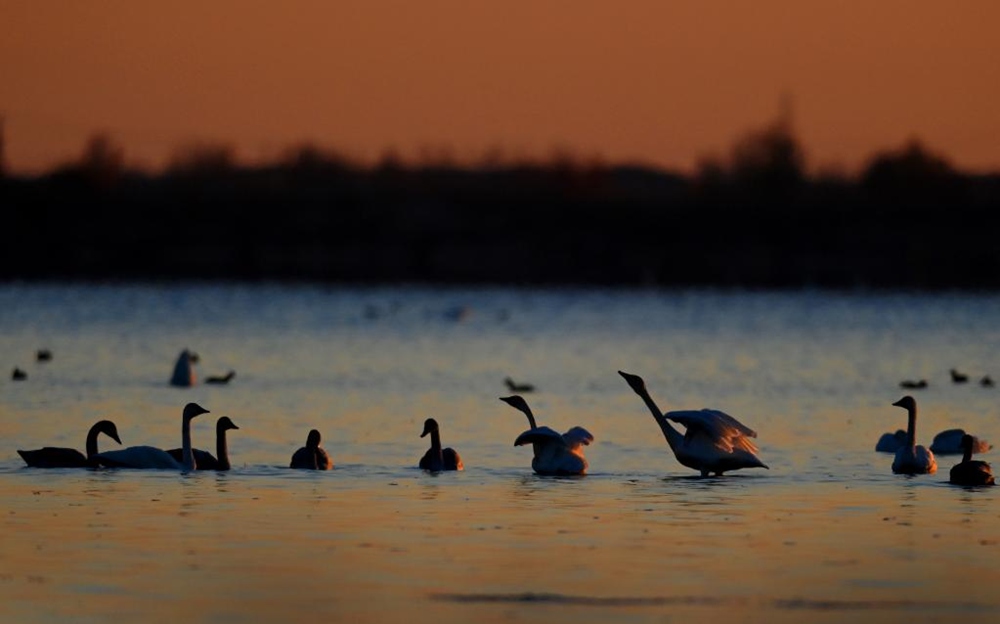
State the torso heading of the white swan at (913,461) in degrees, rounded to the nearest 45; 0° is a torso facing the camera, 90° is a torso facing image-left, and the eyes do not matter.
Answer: approximately 45°

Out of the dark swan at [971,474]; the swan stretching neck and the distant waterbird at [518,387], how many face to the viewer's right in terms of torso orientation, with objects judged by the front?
0

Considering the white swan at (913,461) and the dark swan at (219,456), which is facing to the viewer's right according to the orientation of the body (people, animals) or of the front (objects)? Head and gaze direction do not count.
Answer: the dark swan at (219,456)

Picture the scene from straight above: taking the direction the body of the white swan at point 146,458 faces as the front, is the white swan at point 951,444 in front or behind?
in front

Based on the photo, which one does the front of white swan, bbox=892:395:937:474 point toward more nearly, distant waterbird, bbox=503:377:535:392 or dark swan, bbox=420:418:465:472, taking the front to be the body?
the dark swan

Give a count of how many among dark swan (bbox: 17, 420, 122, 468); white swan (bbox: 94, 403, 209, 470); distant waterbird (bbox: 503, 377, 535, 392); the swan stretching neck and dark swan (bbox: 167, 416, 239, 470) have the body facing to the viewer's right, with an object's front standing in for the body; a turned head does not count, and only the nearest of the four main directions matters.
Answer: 3

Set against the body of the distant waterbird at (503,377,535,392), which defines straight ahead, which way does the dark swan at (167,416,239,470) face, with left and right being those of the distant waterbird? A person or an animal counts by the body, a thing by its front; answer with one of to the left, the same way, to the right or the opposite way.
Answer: the opposite way

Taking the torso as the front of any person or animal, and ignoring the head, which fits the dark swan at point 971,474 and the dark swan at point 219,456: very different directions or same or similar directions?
very different directions

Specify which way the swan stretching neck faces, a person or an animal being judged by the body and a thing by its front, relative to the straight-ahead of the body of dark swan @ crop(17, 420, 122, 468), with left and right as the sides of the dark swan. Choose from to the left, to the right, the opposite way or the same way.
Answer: the opposite way

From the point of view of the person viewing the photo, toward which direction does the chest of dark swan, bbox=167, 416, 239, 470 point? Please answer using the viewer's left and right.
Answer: facing to the right of the viewer

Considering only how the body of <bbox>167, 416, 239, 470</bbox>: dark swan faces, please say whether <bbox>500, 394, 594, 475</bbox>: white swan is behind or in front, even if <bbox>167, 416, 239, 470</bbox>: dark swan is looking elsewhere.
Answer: in front

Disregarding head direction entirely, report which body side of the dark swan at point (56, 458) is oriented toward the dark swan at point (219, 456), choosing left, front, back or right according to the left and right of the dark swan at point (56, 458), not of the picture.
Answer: front

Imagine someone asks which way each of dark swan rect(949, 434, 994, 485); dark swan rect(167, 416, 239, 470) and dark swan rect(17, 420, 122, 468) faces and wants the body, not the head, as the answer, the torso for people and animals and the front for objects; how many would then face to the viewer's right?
2

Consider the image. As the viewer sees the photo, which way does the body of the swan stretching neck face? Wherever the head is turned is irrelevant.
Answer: to the viewer's left

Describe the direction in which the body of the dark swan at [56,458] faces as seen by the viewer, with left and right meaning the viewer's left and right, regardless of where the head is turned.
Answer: facing to the right of the viewer

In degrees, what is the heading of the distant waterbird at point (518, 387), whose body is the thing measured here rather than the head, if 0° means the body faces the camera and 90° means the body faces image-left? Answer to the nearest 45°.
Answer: approximately 90°

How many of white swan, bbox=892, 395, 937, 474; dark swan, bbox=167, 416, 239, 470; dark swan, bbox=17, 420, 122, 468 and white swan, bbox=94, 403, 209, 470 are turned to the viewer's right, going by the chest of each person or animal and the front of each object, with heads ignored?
3

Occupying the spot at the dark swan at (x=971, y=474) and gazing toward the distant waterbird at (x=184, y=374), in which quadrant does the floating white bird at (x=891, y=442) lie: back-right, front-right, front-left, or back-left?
front-right

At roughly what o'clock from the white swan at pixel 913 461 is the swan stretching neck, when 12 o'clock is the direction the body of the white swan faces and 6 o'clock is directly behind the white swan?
The swan stretching neck is roughly at 1 o'clock from the white swan.

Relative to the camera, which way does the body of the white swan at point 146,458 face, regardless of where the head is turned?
to the viewer's right
